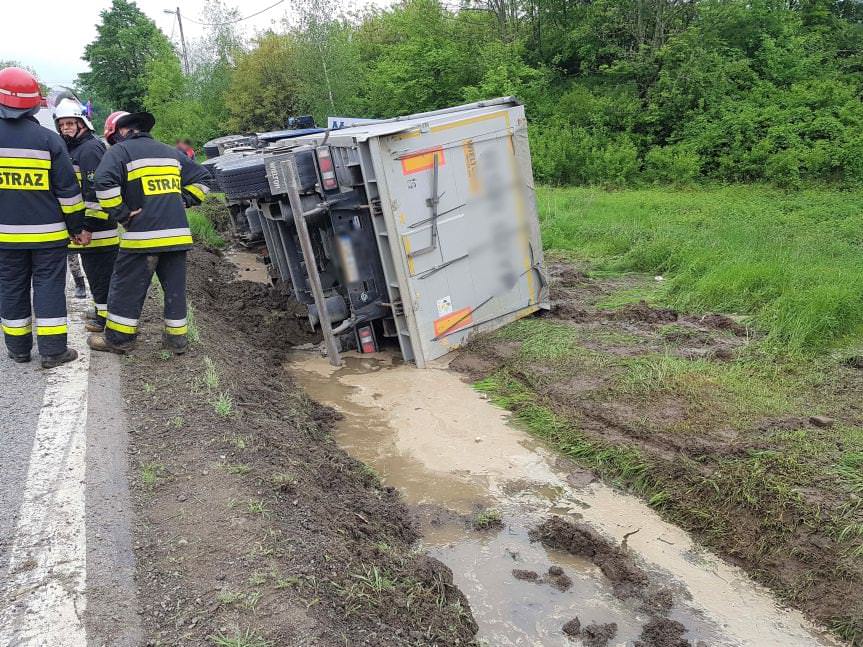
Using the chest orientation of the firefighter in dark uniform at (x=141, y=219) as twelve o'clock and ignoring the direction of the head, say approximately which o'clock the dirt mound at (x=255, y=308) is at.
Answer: The dirt mound is roughly at 2 o'clock from the firefighter in dark uniform.

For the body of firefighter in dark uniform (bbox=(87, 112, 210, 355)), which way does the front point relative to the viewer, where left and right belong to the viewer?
facing away from the viewer and to the left of the viewer

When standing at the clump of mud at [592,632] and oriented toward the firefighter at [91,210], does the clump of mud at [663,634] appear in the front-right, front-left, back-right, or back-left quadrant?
back-right

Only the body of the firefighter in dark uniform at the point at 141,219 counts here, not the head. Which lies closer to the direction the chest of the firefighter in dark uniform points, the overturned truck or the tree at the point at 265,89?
the tree

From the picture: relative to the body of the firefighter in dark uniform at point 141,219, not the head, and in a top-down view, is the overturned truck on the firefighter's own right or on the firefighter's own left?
on the firefighter's own right

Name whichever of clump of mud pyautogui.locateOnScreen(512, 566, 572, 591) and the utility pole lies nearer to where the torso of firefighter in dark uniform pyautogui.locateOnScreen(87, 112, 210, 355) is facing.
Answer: the utility pole
